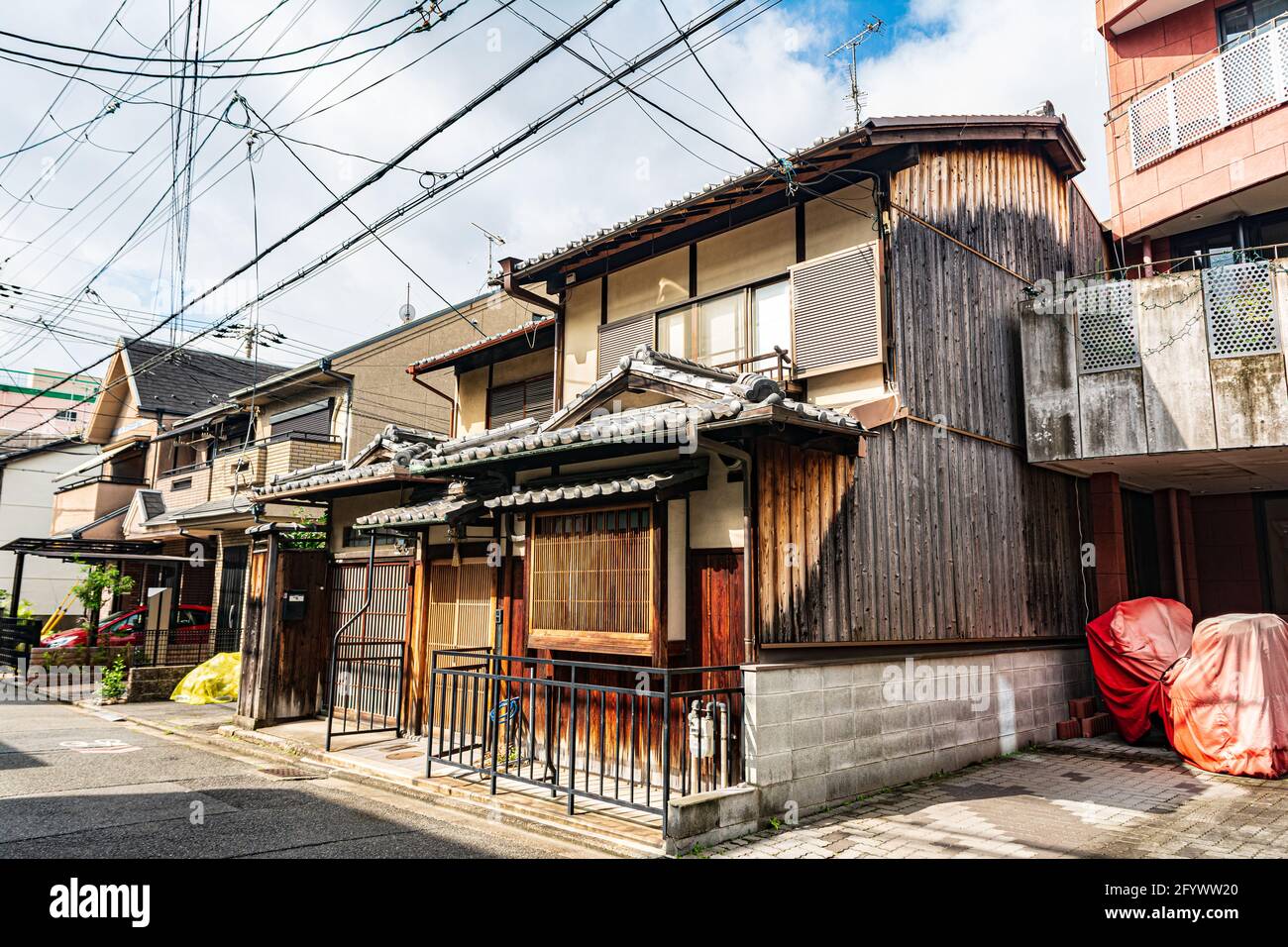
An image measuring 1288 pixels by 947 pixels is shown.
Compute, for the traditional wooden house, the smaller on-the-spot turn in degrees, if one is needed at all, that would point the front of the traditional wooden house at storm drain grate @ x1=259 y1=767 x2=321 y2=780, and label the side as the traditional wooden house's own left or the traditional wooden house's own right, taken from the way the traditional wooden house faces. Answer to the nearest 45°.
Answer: approximately 45° to the traditional wooden house's own right

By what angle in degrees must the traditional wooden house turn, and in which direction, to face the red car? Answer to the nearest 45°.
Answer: approximately 90° to its right

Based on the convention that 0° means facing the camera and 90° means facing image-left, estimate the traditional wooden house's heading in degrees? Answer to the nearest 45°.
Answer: approximately 45°

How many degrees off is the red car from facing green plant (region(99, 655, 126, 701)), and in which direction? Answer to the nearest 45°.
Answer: approximately 45° to its left

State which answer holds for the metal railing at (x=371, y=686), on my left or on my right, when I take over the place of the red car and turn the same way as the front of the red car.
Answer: on my left

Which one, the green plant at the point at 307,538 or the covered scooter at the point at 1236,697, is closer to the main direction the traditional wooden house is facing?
the green plant

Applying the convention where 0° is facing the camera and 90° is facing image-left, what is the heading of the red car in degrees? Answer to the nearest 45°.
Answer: approximately 45°

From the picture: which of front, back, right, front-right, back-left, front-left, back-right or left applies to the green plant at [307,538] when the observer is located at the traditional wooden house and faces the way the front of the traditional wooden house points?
right

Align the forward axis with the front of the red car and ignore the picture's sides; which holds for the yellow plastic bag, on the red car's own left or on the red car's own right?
on the red car's own left

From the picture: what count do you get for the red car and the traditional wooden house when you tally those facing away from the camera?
0
